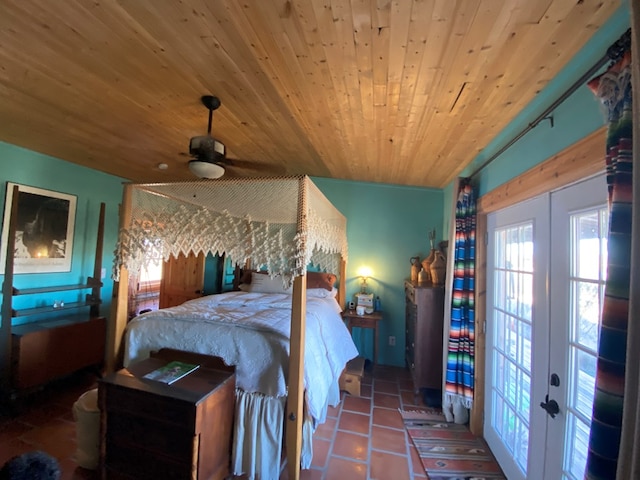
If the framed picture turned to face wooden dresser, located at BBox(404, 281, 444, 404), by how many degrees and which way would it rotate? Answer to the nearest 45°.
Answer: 0° — it already faces it

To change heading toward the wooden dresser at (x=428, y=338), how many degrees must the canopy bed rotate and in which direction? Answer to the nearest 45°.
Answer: approximately 135° to its left

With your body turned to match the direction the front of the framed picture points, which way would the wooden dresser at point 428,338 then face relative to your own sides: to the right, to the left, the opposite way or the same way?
the opposite way

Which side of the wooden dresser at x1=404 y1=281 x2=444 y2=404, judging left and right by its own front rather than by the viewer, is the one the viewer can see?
left

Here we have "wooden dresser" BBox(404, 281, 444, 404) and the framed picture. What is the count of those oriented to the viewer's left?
1

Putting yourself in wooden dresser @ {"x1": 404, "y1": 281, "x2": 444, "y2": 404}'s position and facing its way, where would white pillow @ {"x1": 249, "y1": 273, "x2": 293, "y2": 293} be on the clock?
The white pillow is roughly at 12 o'clock from the wooden dresser.

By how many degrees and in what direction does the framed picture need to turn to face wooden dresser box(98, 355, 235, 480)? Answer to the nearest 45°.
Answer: approximately 45° to its right

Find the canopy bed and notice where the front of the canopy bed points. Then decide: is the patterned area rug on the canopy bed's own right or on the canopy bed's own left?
on the canopy bed's own left

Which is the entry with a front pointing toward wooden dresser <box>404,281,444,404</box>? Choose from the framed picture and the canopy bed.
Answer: the framed picture

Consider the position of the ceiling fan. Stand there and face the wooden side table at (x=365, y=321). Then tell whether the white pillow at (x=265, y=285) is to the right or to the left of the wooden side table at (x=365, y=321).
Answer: left

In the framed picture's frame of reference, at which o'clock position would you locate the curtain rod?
The curtain rod is roughly at 1 o'clock from the framed picture.

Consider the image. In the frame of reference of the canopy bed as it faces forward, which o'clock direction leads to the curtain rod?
The curtain rod is roughly at 9 o'clock from the canopy bed.

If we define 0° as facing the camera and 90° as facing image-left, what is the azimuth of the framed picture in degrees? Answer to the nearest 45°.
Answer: approximately 315°

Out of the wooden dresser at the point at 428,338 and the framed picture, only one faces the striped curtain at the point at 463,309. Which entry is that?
the framed picture
